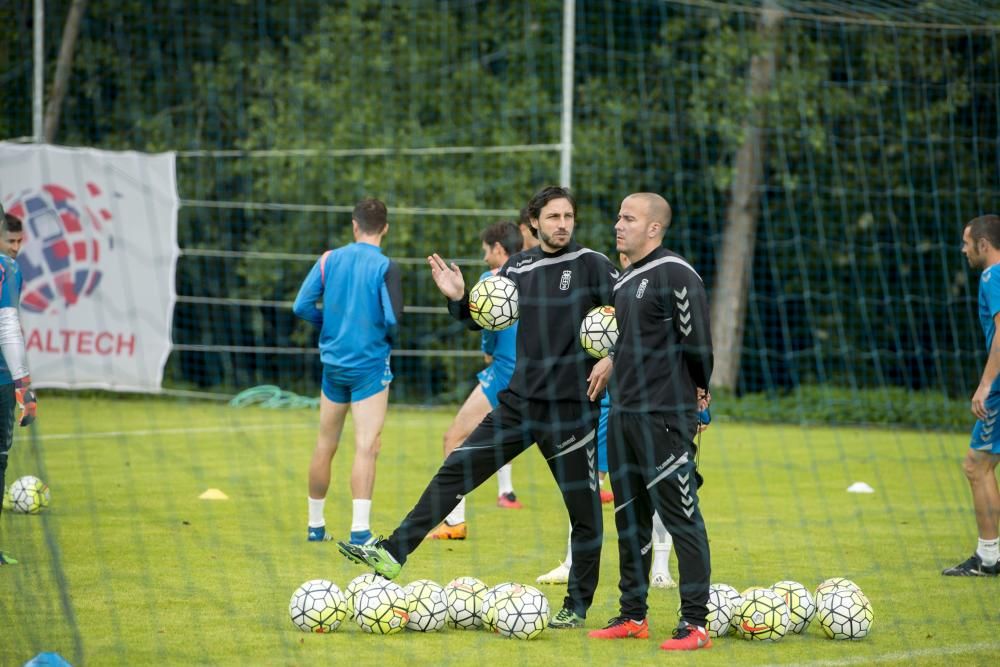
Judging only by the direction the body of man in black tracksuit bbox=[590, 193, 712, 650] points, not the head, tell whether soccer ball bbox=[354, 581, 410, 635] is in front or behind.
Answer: in front

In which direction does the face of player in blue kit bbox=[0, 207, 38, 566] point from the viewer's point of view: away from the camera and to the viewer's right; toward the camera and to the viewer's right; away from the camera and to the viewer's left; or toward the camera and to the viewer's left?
toward the camera and to the viewer's right

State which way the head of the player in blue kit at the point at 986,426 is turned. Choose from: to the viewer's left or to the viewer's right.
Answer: to the viewer's left

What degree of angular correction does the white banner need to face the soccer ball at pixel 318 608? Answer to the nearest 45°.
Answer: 0° — it already faces it

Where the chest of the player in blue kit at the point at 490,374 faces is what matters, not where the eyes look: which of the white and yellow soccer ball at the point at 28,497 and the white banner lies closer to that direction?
the white and yellow soccer ball

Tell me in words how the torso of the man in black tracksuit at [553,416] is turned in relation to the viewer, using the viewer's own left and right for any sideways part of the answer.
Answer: facing the viewer and to the left of the viewer

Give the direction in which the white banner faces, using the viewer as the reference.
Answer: facing the viewer

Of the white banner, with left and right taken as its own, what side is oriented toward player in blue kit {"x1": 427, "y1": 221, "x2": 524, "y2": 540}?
front

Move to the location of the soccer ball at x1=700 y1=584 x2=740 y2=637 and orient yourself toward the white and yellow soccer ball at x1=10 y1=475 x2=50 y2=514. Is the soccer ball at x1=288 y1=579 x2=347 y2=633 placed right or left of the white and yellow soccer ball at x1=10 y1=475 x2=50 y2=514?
left

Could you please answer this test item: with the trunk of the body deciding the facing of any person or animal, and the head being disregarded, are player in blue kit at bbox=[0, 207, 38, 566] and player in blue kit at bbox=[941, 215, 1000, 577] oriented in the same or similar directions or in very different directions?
very different directions

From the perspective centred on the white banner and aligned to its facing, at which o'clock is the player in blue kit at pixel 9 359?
The player in blue kit is roughly at 12 o'clock from the white banner.

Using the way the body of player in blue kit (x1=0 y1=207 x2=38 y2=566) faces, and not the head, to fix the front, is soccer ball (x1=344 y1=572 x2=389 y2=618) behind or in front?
in front

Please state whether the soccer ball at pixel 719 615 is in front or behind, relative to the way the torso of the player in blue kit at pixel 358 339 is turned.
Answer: behind

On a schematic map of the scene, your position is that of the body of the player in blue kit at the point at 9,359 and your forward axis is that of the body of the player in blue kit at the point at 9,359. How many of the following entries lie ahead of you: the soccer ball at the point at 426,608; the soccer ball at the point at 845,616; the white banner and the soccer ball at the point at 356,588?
3

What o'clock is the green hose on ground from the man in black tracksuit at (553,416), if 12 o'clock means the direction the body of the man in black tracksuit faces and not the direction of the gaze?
The green hose on ground is roughly at 4 o'clock from the man in black tracksuit.

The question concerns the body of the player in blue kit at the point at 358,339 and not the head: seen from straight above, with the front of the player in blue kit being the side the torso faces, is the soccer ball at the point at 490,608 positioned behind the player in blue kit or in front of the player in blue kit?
behind

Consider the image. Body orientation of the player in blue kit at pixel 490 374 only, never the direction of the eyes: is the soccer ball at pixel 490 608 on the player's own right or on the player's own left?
on the player's own left

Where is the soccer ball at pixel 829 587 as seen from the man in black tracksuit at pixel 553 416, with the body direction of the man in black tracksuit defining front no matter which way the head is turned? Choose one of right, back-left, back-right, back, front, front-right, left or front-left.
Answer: back-left

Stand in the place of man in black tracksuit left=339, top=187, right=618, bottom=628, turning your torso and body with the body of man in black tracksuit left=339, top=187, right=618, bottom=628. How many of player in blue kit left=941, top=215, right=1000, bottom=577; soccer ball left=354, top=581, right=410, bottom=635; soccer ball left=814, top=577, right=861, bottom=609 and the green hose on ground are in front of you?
1

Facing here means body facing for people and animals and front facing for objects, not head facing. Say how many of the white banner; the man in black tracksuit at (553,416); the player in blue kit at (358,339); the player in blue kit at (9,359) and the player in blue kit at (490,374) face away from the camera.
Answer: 1
